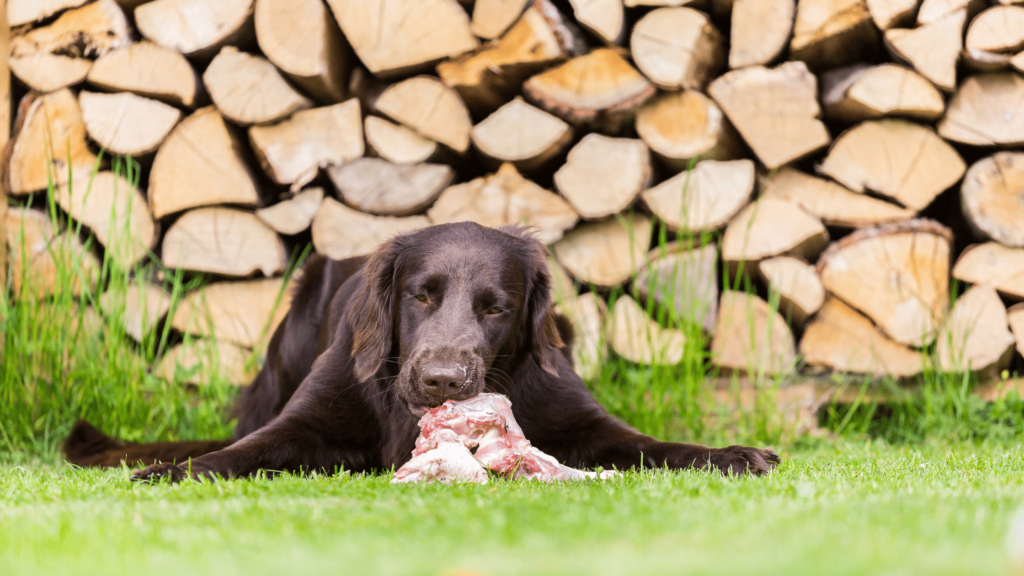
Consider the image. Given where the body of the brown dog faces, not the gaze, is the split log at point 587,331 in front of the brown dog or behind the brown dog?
behind

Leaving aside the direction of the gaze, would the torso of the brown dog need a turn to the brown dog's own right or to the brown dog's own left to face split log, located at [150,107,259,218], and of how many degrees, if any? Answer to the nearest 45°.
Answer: approximately 135° to the brown dog's own right

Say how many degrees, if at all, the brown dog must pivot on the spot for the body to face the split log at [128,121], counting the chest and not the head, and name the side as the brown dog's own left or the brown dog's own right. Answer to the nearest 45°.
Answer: approximately 135° to the brown dog's own right

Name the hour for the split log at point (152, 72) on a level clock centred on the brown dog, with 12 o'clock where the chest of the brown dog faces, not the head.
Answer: The split log is roughly at 5 o'clock from the brown dog.

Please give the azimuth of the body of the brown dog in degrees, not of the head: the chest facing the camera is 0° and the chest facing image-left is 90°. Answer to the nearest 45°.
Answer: approximately 0°

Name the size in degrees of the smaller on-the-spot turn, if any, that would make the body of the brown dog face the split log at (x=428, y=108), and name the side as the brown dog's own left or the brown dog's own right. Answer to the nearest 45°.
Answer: approximately 180°
